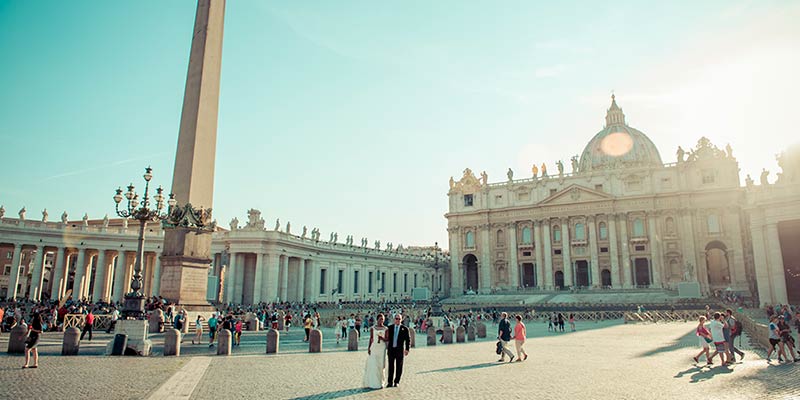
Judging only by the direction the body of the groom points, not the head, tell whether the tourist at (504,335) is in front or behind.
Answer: behind

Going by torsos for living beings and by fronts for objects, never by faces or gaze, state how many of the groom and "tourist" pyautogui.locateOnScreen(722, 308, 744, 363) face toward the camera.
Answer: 1

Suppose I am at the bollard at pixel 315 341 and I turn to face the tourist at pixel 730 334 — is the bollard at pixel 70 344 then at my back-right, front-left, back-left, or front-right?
back-right

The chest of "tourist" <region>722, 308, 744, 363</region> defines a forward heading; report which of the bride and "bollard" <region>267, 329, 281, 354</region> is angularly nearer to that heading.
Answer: the bollard

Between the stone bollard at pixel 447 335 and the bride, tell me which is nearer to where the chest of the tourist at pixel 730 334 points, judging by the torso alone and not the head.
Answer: the stone bollard

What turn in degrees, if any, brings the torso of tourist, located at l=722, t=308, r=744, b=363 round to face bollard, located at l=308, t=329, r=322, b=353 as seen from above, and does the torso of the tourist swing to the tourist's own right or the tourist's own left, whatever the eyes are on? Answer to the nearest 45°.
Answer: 0° — they already face it

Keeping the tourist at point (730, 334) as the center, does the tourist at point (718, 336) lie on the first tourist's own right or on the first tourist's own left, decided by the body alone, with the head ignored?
on the first tourist's own left

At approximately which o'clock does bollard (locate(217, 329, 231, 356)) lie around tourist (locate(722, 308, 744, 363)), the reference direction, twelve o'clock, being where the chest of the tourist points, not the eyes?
The bollard is roughly at 11 o'clock from the tourist.

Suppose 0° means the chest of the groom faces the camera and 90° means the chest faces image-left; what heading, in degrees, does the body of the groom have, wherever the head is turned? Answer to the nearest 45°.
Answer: approximately 0°

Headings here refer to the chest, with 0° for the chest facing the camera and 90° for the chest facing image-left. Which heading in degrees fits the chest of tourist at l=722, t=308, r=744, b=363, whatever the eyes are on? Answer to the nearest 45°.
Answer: approximately 90°

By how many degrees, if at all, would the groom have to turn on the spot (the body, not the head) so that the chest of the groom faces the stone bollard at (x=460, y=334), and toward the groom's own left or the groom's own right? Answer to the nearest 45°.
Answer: approximately 180°

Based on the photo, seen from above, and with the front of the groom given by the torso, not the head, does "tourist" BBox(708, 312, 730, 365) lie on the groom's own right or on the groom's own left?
on the groom's own left

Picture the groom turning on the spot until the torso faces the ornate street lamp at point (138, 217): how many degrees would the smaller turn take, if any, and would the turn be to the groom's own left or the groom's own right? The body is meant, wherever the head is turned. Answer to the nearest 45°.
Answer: approximately 135° to the groom's own right
